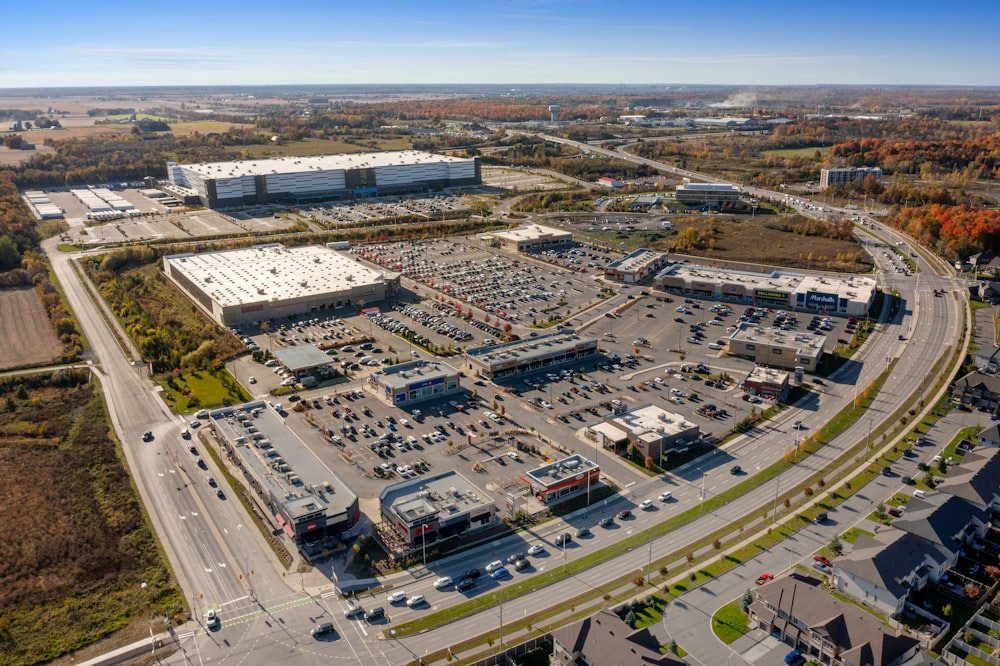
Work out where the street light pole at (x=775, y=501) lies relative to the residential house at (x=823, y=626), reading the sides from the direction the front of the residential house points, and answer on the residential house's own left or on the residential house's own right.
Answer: on the residential house's own right

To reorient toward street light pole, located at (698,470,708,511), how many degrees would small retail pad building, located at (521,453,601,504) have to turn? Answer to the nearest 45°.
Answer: approximately 45° to its left
